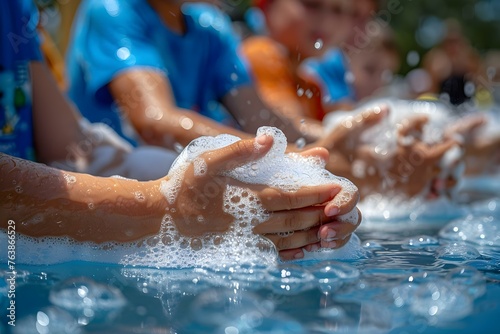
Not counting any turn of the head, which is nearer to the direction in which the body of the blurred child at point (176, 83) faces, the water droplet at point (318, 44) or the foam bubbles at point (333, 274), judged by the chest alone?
the foam bubbles

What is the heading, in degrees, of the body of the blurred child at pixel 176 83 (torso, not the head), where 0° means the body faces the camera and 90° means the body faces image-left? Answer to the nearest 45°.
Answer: approximately 315°

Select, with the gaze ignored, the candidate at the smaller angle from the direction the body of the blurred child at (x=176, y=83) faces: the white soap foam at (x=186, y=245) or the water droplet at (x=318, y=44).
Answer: the white soap foam

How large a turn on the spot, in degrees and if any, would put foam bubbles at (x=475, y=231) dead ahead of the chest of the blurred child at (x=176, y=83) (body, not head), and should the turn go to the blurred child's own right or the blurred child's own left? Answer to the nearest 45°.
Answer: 0° — they already face it

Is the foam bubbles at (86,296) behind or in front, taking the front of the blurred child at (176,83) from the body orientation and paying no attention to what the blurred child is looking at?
in front

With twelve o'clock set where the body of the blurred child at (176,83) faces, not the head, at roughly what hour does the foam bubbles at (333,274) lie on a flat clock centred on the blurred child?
The foam bubbles is roughly at 1 o'clock from the blurred child.

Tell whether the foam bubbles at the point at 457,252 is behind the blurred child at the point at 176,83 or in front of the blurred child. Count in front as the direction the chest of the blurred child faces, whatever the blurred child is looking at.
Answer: in front
